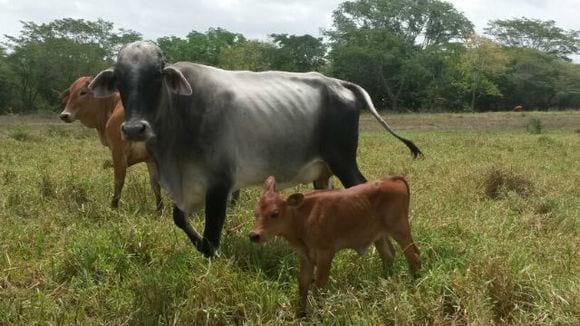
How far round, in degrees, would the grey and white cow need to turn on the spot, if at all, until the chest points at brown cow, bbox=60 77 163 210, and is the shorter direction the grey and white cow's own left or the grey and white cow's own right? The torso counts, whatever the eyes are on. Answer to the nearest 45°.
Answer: approximately 90° to the grey and white cow's own right

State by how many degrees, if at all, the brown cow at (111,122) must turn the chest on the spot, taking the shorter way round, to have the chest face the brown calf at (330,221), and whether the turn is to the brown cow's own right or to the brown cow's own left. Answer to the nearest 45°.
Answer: approximately 90° to the brown cow's own left

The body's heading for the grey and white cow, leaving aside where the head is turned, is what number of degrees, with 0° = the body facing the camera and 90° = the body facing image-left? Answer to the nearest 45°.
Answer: approximately 45°

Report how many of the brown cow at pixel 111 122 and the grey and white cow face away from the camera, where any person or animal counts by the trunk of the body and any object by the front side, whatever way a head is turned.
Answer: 0

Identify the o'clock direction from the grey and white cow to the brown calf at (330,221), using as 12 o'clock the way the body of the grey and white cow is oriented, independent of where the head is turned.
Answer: The brown calf is roughly at 9 o'clock from the grey and white cow.

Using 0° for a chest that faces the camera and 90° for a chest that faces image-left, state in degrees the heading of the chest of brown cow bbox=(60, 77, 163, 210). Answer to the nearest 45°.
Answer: approximately 90°

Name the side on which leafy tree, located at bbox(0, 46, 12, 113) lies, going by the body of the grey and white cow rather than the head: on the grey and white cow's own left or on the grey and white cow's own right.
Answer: on the grey and white cow's own right

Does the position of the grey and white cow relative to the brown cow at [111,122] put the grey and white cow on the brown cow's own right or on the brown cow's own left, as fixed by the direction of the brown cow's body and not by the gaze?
on the brown cow's own left

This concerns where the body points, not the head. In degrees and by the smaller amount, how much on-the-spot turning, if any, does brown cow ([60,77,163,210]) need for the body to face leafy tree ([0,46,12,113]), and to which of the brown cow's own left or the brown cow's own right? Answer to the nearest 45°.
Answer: approximately 90° to the brown cow's own right
